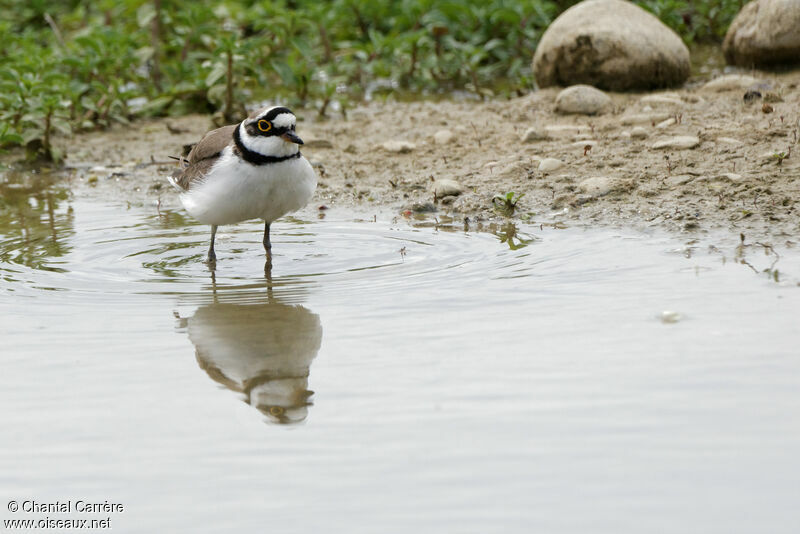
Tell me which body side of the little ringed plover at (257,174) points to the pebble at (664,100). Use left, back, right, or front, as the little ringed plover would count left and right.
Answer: left

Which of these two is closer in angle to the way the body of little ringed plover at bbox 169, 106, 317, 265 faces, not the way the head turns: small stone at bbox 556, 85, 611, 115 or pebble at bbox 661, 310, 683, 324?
the pebble

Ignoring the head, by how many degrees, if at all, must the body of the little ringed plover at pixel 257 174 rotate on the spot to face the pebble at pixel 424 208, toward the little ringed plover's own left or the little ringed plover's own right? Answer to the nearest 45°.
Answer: approximately 90° to the little ringed plover's own left

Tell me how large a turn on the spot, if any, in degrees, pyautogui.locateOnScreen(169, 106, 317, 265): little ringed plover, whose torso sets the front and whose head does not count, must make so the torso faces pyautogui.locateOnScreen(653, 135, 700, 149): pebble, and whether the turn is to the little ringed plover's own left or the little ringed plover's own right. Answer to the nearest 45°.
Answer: approximately 90° to the little ringed plover's own left

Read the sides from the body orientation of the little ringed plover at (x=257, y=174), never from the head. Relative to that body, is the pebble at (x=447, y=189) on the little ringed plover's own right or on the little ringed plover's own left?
on the little ringed plover's own left

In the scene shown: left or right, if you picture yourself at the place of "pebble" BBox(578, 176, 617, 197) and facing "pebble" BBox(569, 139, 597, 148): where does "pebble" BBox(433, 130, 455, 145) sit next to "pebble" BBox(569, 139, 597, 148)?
left

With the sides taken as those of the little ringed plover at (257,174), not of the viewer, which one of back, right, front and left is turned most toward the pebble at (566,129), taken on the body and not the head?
left

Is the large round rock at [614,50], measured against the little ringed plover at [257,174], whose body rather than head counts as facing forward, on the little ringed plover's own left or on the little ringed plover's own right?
on the little ringed plover's own left

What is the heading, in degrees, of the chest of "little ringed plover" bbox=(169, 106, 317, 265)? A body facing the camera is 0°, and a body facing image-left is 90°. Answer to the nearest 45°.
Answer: approximately 315°
